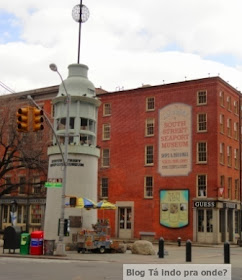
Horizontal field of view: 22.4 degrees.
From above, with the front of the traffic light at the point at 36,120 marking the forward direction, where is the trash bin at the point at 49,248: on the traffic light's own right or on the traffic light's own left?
on the traffic light's own left
